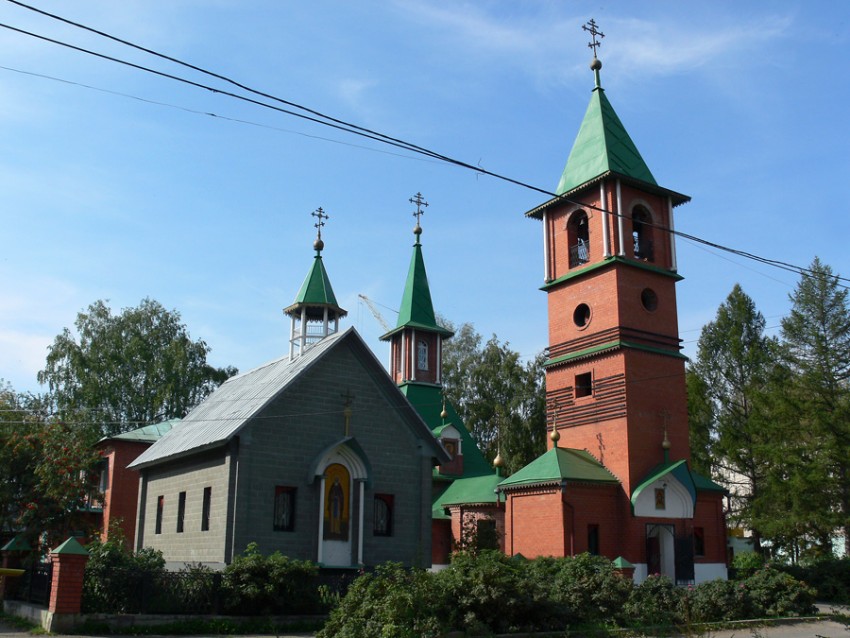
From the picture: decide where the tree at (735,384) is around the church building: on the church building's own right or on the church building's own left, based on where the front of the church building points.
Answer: on the church building's own left

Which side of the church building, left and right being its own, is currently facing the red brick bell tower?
left

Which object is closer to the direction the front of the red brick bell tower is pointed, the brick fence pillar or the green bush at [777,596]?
the green bush

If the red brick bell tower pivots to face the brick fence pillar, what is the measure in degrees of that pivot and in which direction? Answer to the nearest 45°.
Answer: approximately 90° to its right

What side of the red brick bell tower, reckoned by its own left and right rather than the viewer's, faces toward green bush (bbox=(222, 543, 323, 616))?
right

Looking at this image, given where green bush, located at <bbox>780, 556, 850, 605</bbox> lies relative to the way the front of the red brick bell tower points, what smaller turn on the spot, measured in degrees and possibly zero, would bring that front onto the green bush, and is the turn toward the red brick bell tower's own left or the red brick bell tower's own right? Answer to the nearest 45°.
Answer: approximately 45° to the red brick bell tower's own left

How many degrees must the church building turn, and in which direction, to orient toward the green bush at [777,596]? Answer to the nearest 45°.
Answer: approximately 45° to its left

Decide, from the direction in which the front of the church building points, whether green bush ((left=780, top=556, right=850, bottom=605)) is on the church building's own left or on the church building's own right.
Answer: on the church building's own left
